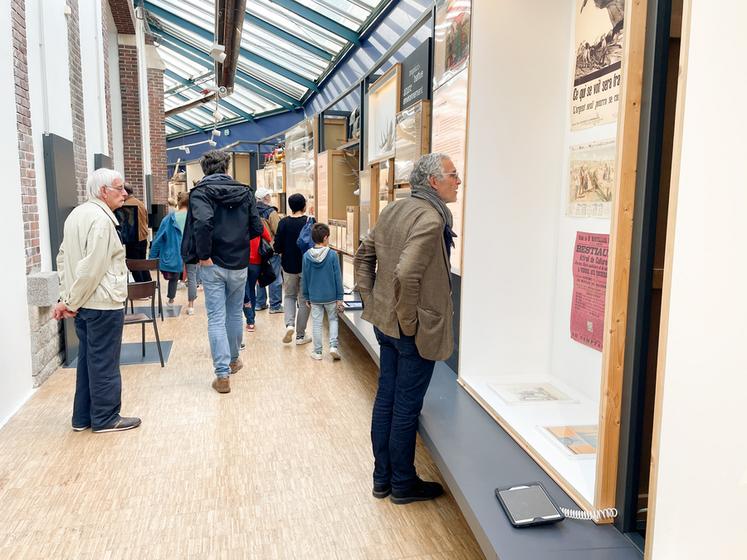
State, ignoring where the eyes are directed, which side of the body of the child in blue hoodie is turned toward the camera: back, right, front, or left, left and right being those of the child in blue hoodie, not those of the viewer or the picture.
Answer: back

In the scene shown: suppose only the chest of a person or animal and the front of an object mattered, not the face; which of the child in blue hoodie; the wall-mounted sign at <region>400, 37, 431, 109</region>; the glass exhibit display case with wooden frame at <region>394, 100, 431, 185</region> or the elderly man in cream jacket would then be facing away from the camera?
the child in blue hoodie

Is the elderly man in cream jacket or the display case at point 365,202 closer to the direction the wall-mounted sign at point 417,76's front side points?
the elderly man in cream jacket

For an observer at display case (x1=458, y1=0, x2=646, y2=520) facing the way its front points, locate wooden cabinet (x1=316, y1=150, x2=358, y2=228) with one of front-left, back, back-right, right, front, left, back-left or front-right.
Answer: right

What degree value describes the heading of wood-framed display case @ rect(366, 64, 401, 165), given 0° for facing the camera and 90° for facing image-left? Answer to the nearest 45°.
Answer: approximately 45°

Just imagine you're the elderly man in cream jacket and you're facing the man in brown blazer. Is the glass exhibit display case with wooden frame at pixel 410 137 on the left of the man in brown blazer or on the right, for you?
left

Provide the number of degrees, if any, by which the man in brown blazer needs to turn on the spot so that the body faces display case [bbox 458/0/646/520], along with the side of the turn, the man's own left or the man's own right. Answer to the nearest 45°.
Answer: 0° — they already face it

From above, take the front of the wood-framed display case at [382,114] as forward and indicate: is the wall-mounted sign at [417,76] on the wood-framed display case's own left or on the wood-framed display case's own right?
on the wood-framed display case's own left

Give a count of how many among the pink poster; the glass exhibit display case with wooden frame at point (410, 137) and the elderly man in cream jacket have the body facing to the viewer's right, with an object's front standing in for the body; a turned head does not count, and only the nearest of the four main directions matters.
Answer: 1

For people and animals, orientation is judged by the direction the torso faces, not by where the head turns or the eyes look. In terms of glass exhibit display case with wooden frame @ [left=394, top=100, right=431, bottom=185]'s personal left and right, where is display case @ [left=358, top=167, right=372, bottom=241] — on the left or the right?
on its right

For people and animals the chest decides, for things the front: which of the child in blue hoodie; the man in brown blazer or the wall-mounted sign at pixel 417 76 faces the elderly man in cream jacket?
the wall-mounted sign

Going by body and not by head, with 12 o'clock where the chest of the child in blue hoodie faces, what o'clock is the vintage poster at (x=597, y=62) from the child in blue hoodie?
The vintage poster is roughly at 5 o'clock from the child in blue hoodie.

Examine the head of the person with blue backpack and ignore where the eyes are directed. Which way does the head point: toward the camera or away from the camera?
away from the camera

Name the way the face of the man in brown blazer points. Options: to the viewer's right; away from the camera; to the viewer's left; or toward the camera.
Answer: to the viewer's right
